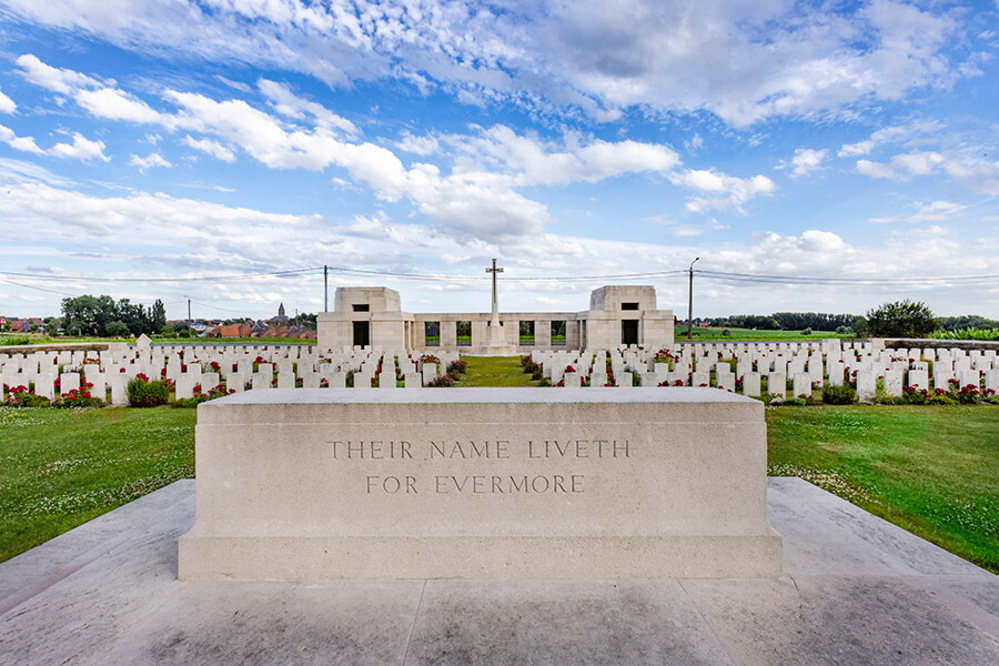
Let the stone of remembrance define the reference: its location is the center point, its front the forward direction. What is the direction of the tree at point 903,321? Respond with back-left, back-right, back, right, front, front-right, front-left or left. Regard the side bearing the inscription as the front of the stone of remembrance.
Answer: back-left

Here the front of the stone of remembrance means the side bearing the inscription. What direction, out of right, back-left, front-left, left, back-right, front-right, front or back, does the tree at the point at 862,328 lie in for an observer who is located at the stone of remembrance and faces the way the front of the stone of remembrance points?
back-left

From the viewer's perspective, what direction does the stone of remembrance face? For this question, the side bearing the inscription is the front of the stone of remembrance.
toward the camera

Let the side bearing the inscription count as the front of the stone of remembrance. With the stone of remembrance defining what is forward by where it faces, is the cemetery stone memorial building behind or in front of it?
behind

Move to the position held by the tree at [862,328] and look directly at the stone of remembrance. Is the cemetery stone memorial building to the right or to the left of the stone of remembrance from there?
right
